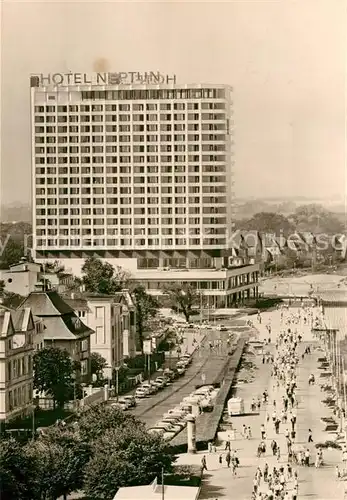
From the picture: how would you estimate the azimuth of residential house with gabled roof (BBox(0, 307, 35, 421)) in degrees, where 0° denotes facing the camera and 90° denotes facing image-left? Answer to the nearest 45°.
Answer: approximately 315°

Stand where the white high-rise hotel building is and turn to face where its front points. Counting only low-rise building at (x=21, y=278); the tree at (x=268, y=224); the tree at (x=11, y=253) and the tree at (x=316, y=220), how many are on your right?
2

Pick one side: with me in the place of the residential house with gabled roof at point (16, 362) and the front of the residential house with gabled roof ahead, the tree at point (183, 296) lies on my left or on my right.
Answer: on my left

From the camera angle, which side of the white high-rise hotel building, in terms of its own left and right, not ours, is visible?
front

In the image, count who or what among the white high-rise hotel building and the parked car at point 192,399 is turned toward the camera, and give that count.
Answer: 1
